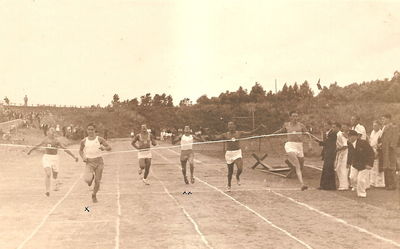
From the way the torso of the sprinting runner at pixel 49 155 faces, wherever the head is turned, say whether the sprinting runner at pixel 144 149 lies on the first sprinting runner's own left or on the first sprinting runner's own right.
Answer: on the first sprinting runner's own left

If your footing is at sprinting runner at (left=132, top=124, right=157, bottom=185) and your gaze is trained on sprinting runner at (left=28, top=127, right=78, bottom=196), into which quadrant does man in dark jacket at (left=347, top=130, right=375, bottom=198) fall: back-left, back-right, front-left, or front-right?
back-left

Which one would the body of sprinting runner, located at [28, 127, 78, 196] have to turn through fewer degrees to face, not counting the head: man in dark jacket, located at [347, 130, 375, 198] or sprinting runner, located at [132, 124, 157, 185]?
the man in dark jacket

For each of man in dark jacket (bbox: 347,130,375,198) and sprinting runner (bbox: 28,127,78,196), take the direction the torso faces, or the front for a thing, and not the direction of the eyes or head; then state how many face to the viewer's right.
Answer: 0

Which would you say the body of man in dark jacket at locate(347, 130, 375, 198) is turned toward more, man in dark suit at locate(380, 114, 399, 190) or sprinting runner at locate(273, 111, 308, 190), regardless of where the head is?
the sprinting runner

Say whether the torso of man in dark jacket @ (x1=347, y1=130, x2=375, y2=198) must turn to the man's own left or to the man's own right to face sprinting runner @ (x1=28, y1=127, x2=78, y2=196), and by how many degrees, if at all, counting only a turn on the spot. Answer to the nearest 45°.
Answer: approximately 45° to the man's own right

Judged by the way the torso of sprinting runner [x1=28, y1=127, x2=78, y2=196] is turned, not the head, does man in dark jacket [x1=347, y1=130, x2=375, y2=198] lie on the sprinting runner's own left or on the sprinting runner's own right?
on the sprinting runner's own left

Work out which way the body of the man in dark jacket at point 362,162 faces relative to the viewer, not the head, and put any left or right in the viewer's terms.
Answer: facing the viewer and to the left of the viewer

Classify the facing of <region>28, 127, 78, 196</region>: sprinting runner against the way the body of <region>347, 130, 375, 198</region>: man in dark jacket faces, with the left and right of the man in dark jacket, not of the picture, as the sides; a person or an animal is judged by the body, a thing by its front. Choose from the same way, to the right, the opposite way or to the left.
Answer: to the left

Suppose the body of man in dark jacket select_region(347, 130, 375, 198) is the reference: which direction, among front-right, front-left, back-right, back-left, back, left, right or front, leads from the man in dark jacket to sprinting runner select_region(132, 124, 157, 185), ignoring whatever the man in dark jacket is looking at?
front-right

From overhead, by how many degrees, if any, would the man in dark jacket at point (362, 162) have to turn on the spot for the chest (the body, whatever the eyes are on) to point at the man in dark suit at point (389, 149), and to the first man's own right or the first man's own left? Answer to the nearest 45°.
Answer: approximately 180°

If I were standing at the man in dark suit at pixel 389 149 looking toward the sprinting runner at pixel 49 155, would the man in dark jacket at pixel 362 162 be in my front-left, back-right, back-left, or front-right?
front-left

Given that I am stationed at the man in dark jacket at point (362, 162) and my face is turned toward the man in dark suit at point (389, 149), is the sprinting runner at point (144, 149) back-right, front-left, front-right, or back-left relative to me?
back-left

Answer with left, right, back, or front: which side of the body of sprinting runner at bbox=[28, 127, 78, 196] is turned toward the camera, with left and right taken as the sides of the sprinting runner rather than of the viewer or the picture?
front

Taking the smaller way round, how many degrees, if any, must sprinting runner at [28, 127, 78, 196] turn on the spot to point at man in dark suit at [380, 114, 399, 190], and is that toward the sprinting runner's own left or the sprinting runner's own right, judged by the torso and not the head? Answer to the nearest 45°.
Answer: approximately 90° to the sprinting runner's own left
